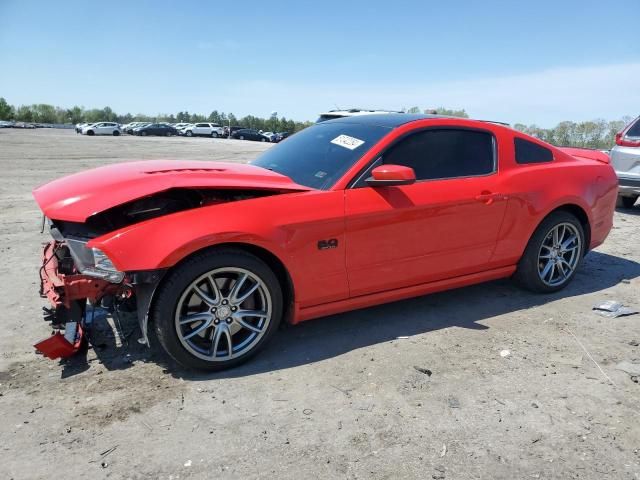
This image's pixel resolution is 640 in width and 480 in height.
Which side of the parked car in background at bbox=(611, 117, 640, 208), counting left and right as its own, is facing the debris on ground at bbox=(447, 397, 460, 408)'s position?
back

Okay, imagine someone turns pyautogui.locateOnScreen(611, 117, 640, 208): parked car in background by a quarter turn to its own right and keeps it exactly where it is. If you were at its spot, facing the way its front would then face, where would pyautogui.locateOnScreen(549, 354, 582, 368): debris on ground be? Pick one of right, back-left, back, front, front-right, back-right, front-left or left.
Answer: right

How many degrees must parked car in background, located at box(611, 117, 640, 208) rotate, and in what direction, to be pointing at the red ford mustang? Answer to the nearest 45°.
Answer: approximately 180°

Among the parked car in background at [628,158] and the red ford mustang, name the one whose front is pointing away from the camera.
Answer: the parked car in background

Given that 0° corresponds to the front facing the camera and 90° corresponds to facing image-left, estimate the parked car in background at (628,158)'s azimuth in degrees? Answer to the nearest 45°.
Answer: approximately 180°

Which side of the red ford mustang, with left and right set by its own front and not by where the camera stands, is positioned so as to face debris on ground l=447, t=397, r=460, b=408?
left

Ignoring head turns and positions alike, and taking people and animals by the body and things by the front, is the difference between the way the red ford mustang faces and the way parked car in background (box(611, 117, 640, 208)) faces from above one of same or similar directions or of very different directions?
very different directions

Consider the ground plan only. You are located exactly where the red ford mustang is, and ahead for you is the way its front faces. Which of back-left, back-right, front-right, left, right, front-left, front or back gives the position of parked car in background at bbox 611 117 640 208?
back

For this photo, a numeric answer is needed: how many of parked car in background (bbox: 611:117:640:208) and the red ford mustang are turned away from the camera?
1

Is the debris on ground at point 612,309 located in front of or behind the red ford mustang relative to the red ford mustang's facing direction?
behind

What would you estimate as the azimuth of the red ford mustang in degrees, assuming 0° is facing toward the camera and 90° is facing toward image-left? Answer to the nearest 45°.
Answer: approximately 45°

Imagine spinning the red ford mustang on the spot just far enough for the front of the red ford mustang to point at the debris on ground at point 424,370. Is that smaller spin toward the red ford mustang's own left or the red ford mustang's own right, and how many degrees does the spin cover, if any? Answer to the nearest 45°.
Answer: approximately 135° to the red ford mustang's own left

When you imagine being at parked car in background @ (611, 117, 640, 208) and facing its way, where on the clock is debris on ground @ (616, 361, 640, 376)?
The debris on ground is roughly at 6 o'clock from the parked car in background.
